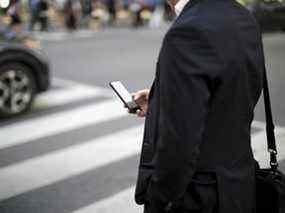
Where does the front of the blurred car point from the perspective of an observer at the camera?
facing to the right of the viewer

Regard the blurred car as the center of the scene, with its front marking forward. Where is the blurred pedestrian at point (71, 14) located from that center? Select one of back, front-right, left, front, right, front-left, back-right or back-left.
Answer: left

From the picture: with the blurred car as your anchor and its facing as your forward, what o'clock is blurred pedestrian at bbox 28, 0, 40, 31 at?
The blurred pedestrian is roughly at 9 o'clock from the blurred car.

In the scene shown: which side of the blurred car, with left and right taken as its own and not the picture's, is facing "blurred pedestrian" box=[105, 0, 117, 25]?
left

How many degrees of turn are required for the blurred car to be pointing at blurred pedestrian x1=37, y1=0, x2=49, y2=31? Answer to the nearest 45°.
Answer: approximately 90° to its left
